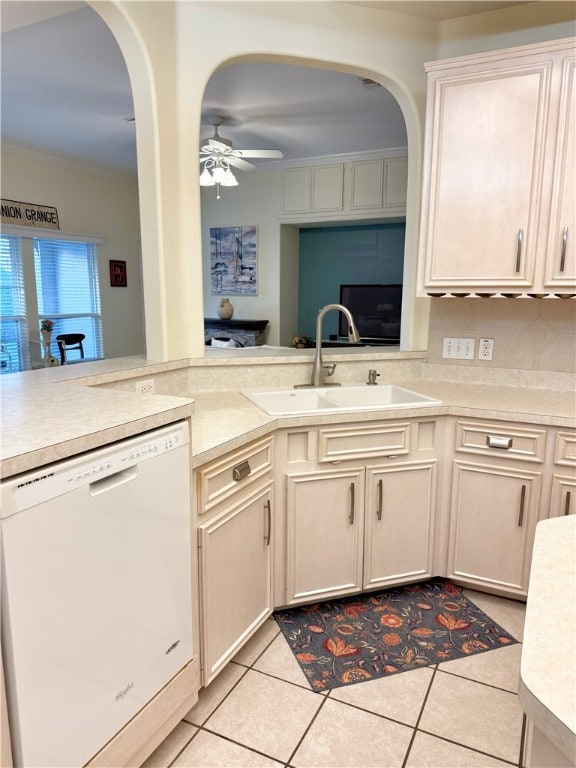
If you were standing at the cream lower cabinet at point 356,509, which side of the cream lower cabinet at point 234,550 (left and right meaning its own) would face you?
left

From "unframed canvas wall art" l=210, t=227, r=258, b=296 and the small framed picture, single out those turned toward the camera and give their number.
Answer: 2

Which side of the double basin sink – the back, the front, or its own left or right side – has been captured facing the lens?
front

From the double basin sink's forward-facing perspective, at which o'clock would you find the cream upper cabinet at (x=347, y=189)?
The cream upper cabinet is roughly at 6 o'clock from the double basin sink.

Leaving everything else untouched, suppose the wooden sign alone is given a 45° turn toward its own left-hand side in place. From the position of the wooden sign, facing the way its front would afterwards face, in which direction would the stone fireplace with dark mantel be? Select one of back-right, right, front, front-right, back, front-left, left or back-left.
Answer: front

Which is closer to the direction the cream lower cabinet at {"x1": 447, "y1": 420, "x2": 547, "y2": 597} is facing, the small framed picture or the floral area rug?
the floral area rug

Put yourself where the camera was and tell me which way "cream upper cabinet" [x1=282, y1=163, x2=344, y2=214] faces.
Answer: facing the viewer and to the left of the viewer

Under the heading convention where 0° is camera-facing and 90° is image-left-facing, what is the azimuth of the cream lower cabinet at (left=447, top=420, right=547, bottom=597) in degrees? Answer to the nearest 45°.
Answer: approximately 45°

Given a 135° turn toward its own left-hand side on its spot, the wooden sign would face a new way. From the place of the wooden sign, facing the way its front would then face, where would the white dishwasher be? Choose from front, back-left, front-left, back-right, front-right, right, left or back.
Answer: back

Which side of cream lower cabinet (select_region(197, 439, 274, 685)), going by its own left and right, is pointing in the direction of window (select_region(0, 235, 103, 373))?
back

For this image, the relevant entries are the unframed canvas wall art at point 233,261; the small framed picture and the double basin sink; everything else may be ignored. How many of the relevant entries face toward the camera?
3

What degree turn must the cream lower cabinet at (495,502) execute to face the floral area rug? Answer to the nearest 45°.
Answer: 0° — it already faces it

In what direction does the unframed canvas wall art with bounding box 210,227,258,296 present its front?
toward the camera

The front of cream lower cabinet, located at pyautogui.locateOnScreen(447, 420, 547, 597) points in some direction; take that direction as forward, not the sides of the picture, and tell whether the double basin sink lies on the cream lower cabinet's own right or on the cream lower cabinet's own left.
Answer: on the cream lower cabinet's own right

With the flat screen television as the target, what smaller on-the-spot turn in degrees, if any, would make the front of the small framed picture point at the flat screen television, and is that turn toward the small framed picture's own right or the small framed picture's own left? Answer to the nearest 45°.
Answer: approximately 45° to the small framed picture's own left

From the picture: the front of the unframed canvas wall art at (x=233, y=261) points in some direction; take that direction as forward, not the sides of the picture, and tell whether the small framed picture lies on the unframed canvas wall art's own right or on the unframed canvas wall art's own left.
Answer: on the unframed canvas wall art's own right

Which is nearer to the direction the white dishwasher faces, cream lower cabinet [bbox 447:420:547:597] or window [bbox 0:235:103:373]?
the cream lower cabinet

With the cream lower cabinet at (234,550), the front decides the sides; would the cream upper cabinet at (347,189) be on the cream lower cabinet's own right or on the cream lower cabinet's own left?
on the cream lower cabinet's own left

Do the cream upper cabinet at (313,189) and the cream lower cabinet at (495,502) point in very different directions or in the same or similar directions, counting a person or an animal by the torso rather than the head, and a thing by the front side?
same or similar directions

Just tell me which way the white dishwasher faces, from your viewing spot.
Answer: facing the viewer and to the right of the viewer

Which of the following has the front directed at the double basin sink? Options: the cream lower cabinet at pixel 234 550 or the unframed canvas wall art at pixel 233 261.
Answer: the unframed canvas wall art
